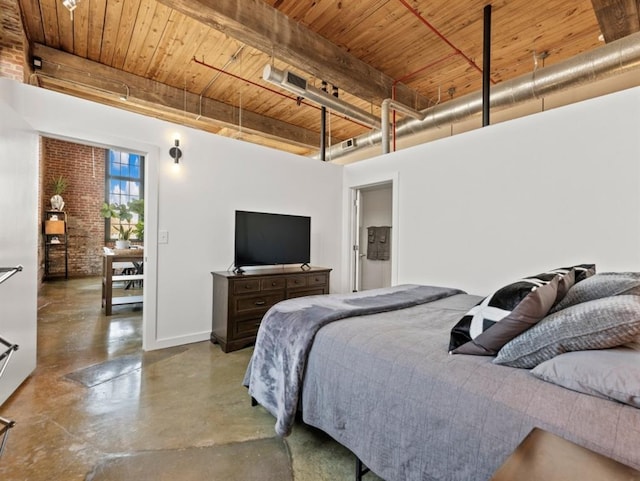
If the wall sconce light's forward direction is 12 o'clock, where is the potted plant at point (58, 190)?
The potted plant is roughly at 5 o'clock from the wall sconce light.

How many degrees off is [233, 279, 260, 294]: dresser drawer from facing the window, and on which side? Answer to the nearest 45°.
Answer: approximately 180°

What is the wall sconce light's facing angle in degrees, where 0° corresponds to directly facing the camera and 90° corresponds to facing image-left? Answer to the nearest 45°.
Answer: approximately 0°

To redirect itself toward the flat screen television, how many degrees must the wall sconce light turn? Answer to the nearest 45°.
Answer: approximately 90° to its left

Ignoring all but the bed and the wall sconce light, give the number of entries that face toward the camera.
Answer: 1

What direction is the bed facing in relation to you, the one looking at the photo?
facing away from the viewer and to the left of the viewer

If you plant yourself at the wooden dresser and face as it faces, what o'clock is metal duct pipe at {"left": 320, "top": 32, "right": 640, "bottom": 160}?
The metal duct pipe is roughly at 11 o'clock from the wooden dresser.

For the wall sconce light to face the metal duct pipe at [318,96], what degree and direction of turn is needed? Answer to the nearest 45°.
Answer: approximately 90° to its left

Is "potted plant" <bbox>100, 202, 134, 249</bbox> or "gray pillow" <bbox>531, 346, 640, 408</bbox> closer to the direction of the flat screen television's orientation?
the gray pillow

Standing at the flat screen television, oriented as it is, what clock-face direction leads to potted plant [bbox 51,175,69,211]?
The potted plant is roughly at 6 o'clock from the flat screen television.

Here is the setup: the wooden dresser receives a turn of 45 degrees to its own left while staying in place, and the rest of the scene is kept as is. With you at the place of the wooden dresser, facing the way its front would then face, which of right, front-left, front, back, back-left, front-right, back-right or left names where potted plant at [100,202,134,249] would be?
back-left

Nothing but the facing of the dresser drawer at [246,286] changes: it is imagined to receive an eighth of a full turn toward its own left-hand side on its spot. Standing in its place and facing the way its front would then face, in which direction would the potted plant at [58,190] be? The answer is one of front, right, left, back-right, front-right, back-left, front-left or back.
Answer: back-left

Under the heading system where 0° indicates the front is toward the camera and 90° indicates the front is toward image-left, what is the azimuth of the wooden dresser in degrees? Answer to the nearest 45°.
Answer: approximately 315°
